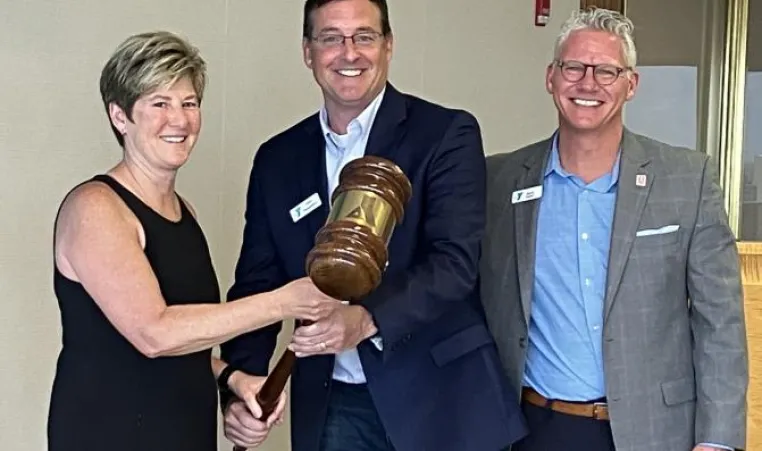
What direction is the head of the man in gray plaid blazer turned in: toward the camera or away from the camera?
toward the camera

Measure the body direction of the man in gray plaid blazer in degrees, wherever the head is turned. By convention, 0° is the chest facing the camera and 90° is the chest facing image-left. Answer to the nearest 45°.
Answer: approximately 0°

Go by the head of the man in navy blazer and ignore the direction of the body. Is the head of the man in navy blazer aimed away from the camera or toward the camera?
toward the camera

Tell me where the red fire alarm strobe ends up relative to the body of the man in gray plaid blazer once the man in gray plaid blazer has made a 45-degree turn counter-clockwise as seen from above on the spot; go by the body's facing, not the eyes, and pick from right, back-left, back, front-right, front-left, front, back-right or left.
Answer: back-left

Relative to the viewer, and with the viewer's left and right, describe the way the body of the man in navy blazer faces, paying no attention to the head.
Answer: facing the viewer and to the left of the viewer

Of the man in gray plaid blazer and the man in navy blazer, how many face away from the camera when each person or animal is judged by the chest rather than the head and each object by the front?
0

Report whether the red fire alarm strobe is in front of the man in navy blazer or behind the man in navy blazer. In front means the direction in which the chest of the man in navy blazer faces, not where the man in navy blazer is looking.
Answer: behind

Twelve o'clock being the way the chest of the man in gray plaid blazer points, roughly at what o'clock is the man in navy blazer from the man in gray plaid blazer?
The man in navy blazer is roughly at 2 o'clock from the man in gray plaid blazer.
